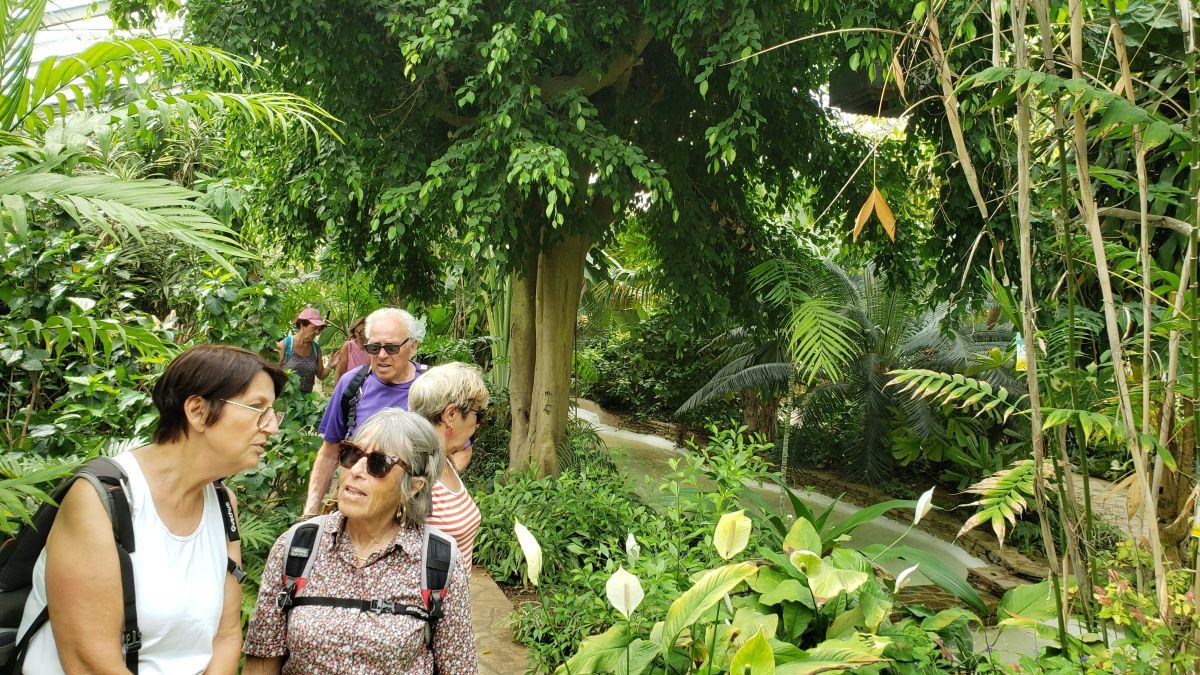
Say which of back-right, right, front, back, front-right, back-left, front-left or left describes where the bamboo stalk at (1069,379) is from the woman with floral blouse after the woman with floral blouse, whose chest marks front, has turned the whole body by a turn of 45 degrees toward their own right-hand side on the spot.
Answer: back-left

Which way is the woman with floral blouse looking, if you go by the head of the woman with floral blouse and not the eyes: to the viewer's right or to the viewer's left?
to the viewer's left

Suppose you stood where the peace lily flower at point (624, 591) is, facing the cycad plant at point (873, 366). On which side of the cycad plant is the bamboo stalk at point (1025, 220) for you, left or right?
right

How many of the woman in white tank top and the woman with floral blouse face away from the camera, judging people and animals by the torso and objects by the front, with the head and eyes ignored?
0

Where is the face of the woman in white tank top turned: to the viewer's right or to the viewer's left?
to the viewer's right

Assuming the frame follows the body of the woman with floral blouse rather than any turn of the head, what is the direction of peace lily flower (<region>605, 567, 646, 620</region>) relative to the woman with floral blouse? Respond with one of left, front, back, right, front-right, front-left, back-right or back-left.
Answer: back-left

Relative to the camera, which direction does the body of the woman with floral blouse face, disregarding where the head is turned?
toward the camera

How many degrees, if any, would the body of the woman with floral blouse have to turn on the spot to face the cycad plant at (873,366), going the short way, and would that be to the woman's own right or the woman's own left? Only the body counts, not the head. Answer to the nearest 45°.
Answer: approximately 135° to the woman's own left

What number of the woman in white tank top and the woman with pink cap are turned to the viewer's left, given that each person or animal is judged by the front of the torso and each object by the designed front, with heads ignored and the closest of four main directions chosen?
0

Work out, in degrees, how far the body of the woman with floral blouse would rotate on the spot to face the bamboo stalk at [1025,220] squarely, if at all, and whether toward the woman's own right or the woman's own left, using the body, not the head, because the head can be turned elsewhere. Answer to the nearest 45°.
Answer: approximately 90° to the woman's own left

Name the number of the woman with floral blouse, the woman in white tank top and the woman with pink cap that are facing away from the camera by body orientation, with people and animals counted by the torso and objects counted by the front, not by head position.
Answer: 0

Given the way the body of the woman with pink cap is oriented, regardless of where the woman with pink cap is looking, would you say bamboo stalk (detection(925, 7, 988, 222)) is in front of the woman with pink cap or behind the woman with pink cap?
in front

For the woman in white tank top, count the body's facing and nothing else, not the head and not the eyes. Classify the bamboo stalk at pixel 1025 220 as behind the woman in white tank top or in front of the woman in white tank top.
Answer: in front

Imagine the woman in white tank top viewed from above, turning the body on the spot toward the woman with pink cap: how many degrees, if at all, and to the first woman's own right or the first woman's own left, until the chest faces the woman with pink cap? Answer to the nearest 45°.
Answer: approximately 135° to the first woman's own left
